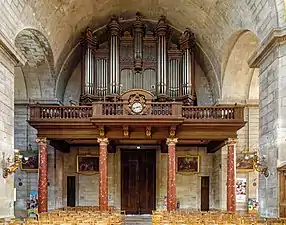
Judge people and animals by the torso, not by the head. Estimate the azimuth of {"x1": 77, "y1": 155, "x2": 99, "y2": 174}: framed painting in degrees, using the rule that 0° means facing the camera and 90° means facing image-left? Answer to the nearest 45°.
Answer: approximately 0°

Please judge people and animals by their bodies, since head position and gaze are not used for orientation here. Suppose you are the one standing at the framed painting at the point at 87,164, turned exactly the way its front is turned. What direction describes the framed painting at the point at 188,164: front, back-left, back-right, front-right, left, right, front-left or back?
left
